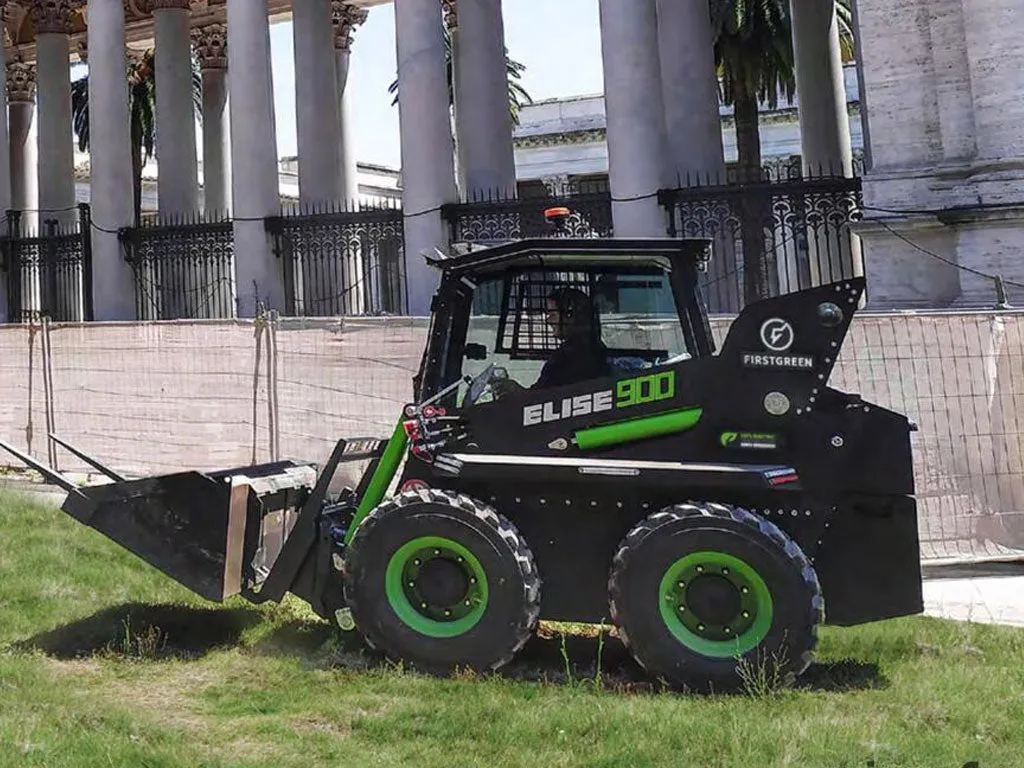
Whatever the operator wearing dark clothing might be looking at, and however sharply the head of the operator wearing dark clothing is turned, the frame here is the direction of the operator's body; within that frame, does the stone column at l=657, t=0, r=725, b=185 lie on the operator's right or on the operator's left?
on the operator's right

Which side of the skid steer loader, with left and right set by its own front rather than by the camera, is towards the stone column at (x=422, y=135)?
right

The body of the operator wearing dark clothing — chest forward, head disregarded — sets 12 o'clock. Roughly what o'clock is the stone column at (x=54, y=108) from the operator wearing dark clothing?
The stone column is roughly at 2 o'clock from the operator wearing dark clothing.

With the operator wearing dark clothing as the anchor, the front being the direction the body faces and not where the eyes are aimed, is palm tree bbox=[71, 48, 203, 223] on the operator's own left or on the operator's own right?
on the operator's own right

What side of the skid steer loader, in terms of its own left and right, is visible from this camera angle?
left

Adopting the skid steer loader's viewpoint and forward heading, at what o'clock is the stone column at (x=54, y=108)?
The stone column is roughly at 2 o'clock from the skid steer loader.

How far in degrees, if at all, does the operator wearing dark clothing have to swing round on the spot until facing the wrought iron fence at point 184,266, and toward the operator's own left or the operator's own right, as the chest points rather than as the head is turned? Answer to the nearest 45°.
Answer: approximately 45° to the operator's own right

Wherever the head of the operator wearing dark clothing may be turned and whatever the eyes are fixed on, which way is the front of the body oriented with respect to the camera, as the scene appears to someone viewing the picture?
to the viewer's left
